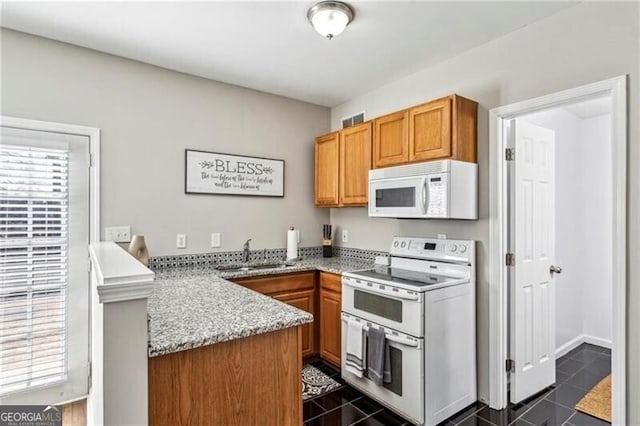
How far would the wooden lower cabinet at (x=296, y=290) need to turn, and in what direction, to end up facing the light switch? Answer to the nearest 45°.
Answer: approximately 135° to its right

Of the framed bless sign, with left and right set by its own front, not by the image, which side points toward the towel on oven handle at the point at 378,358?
front

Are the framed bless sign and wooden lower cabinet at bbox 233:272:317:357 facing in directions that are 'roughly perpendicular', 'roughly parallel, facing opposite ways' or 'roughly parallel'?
roughly parallel

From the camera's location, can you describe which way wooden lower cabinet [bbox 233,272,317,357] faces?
facing the viewer and to the right of the viewer

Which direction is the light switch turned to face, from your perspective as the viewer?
facing the viewer

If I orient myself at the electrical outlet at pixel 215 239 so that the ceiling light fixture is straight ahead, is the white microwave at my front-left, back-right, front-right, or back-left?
front-left

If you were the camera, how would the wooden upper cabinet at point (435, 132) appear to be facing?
facing the viewer and to the left of the viewer

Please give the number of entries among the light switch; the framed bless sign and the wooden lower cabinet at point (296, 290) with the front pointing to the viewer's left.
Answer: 0

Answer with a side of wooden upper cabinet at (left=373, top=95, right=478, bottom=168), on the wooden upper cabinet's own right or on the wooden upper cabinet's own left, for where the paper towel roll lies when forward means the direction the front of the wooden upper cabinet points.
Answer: on the wooden upper cabinet's own right

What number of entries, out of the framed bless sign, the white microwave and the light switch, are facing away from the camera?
0

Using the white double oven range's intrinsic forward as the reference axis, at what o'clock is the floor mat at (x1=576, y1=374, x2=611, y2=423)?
The floor mat is roughly at 7 o'clock from the white double oven range.

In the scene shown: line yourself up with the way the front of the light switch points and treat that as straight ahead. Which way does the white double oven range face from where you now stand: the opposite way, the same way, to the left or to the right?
to the right

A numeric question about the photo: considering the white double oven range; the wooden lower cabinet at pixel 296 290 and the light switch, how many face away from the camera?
0

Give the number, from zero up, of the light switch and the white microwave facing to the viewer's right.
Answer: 0

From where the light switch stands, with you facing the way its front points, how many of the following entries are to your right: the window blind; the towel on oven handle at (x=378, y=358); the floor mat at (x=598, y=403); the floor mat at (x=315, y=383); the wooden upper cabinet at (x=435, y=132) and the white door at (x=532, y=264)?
1
